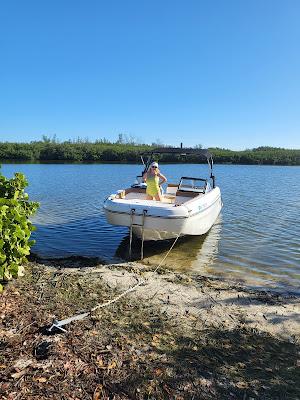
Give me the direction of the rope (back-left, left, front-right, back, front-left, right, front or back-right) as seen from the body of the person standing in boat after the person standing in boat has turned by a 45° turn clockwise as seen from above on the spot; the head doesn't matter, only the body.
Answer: front-left

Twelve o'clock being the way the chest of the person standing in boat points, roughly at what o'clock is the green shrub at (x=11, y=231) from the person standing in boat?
The green shrub is roughly at 1 o'clock from the person standing in boat.

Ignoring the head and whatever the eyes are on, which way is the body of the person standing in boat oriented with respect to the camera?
toward the camera

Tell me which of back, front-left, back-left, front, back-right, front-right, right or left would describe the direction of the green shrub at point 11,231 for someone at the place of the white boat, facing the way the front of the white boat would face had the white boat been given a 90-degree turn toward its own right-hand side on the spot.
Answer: left

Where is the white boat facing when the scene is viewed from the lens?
facing the viewer and to the left of the viewer
